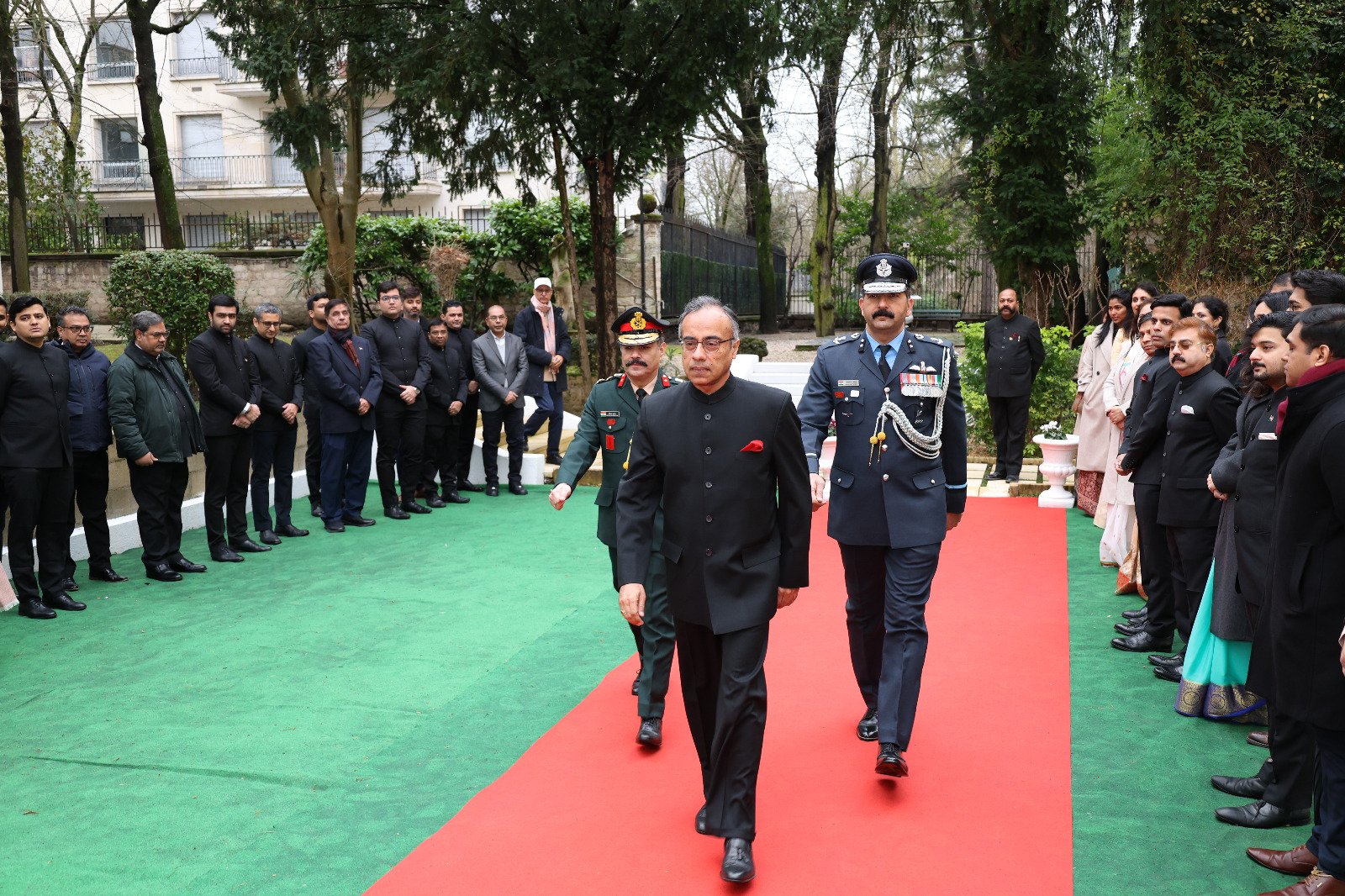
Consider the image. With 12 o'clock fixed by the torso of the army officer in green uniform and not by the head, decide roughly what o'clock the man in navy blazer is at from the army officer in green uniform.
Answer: The man in navy blazer is roughly at 5 o'clock from the army officer in green uniform.

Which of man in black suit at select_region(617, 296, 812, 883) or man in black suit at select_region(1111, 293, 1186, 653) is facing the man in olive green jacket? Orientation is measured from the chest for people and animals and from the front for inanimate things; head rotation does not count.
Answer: man in black suit at select_region(1111, 293, 1186, 653)

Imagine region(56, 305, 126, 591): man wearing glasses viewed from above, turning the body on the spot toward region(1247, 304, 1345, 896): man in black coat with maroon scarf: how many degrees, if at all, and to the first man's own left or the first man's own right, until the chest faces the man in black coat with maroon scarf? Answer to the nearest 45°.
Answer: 0° — they already face them

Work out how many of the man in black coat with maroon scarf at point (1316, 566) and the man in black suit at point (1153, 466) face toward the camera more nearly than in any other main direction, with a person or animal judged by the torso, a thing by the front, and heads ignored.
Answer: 0

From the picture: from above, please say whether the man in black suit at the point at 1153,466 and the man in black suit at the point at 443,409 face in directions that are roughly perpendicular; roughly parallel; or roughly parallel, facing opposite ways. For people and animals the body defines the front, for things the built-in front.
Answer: roughly parallel, facing opposite ways

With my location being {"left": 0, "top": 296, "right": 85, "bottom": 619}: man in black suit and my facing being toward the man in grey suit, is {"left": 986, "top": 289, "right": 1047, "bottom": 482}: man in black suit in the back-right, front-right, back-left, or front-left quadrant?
front-right

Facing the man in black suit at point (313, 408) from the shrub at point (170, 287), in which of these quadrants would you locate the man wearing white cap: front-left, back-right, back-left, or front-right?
front-left

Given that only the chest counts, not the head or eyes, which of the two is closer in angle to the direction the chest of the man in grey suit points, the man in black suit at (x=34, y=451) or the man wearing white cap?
the man in black suit

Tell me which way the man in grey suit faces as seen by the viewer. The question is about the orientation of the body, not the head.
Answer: toward the camera

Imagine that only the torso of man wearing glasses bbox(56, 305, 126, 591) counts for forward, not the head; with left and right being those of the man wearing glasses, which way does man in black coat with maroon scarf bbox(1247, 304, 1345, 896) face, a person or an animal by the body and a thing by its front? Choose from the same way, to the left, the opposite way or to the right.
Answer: the opposite way

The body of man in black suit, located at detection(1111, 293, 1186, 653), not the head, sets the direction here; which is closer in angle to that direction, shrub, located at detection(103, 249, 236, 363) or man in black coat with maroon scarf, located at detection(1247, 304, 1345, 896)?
the shrub

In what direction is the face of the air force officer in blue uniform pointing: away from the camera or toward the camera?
toward the camera

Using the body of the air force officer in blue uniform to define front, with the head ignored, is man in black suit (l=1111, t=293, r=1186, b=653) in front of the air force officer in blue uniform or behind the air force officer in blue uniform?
behind

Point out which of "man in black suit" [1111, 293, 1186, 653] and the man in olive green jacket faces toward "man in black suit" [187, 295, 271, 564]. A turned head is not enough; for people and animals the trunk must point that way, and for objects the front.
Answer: "man in black suit" [1111, 293, 1186, 653]

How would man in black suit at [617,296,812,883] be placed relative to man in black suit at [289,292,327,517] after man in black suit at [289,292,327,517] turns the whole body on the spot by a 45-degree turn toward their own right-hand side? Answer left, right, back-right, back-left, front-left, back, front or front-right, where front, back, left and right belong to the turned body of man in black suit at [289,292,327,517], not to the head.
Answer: front

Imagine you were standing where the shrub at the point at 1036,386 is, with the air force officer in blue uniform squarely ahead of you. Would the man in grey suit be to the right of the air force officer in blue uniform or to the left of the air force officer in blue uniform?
right
